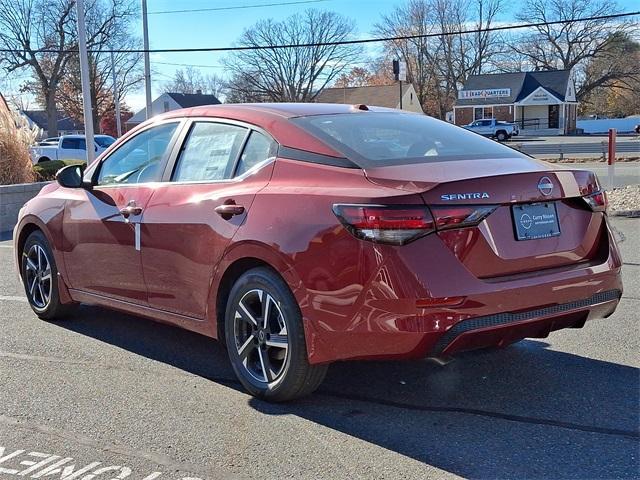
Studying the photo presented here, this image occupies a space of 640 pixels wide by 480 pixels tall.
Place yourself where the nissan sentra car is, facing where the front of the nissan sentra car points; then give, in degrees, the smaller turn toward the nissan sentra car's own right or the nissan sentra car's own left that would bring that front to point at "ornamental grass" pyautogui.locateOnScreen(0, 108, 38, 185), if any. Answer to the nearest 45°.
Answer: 0° — it already faces it

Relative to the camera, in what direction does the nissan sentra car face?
facing away from the viewer and to the left of the viewer

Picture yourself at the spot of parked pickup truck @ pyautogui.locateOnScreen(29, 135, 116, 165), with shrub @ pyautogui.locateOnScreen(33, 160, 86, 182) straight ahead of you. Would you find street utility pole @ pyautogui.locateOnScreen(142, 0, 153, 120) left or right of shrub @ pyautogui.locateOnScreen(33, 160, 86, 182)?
left

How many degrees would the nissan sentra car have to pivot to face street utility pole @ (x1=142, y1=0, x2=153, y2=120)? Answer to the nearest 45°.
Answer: approximately 45° to its right

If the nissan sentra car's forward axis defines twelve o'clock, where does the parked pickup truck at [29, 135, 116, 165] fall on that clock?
The parked pickup truck is roughly at 1 o'clock from the nissan sentra car.

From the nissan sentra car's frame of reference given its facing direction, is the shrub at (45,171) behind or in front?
in front
